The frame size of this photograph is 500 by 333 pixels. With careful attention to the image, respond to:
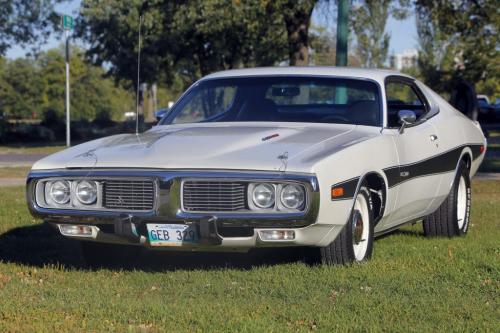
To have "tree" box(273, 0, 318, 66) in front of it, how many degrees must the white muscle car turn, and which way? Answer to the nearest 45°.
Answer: approximately 135° to its right

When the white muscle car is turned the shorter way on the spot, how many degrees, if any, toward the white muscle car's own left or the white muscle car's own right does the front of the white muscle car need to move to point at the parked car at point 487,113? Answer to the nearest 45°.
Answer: approximately 135° to the white muscle car's own right

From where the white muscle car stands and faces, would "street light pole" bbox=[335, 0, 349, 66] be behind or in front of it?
behind

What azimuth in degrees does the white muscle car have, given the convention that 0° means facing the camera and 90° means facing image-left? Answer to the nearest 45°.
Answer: approximately 45°
